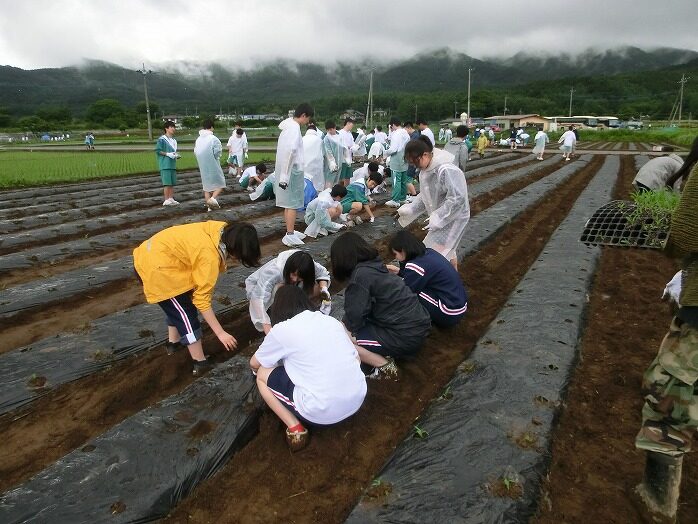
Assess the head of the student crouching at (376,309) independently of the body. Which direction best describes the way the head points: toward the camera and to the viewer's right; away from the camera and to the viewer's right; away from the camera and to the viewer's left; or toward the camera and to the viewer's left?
away from the camera and to the viewer's left

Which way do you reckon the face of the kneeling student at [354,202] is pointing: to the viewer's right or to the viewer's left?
to the viewer's left

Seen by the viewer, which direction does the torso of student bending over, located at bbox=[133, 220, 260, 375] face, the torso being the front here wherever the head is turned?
to the viewer's right

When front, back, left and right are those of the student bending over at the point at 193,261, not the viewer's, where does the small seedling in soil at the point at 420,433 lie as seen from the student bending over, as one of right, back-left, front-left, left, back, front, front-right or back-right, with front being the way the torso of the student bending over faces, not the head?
front-right
